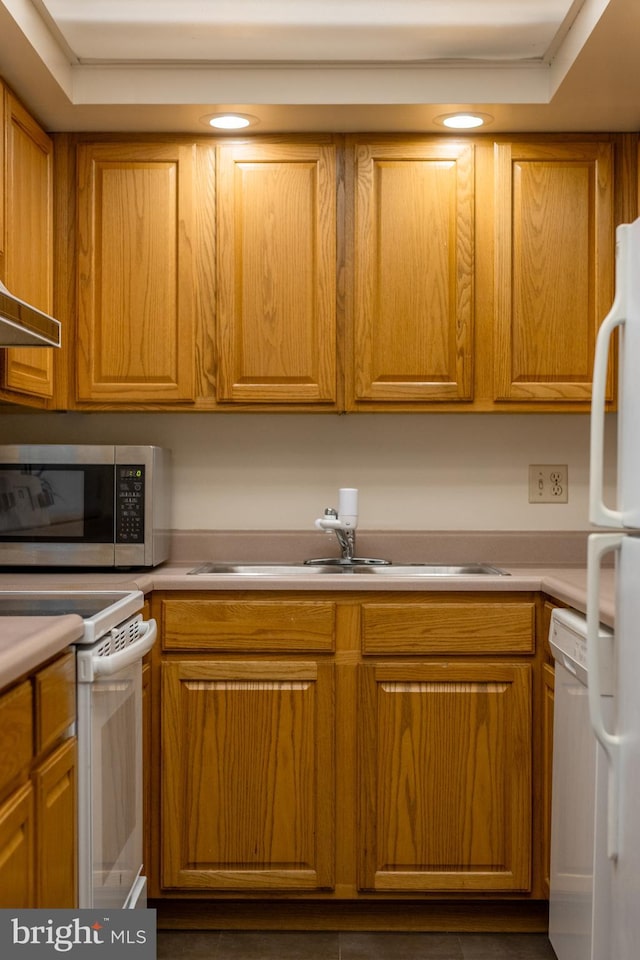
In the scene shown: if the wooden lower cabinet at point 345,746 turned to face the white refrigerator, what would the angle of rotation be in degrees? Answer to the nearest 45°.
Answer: approximately 45° to its left

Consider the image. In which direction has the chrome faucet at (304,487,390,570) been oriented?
toward the camera

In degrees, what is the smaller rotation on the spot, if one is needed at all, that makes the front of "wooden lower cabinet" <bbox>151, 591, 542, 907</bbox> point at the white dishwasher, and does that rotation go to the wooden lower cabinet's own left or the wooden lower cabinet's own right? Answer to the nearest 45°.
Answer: approximately 45° to the wooden lower cabinet's own left

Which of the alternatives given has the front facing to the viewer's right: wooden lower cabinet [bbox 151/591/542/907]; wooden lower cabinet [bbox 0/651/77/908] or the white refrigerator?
wooden lower cabinet [bbox 0/651/77/908]

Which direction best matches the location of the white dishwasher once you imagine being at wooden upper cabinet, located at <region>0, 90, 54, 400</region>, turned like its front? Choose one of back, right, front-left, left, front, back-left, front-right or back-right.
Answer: front-right

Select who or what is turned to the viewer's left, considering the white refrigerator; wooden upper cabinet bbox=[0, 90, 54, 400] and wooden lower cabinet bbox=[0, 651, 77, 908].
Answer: the white refrigerator

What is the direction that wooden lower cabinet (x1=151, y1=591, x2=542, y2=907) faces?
toward the camera

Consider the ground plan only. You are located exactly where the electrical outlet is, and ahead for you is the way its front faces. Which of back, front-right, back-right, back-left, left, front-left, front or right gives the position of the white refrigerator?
front

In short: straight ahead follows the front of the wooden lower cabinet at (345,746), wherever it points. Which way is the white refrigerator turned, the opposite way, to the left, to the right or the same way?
to the right

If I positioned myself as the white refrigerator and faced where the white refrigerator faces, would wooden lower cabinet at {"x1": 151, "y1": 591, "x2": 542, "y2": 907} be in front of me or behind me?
in front

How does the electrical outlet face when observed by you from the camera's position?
facing the viewer

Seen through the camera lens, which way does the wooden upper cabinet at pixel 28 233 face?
facing to the right of the viewer

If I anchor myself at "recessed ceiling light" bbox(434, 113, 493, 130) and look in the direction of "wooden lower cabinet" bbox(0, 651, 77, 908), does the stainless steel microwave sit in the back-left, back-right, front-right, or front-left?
front-right

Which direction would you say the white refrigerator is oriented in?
to the viewer's left
